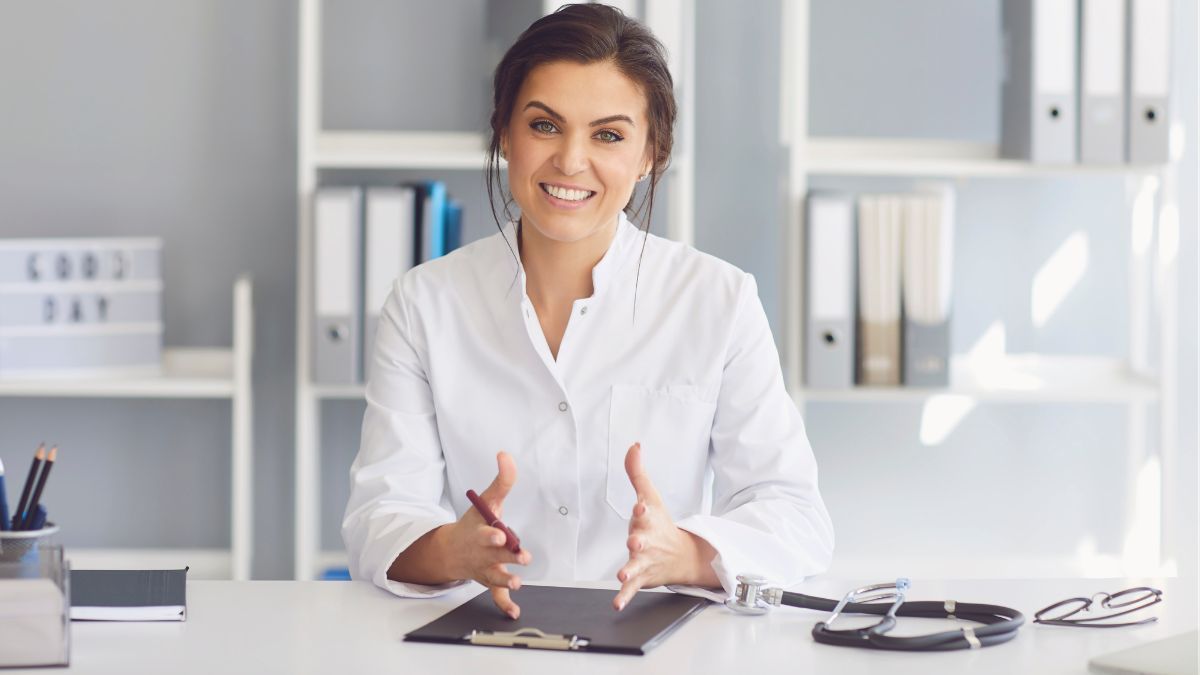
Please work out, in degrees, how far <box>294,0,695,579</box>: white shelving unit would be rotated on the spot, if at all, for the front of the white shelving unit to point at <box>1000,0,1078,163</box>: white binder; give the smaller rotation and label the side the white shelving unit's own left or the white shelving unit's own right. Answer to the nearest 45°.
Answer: approximately 90° to the white shelving unit's own left

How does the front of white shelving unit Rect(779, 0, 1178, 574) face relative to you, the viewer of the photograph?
facing the viewer

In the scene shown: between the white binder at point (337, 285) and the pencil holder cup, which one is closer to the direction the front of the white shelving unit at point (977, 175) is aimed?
the pencil holder cup

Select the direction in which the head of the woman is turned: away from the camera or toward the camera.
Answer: toward the camera

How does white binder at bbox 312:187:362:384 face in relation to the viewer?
toward the camera

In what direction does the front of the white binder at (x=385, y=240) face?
toward the camera

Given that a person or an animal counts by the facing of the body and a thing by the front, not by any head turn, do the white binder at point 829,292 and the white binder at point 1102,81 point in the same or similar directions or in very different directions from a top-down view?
same or similar directions

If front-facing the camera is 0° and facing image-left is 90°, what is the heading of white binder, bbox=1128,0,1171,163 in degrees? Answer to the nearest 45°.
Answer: approximately 0°

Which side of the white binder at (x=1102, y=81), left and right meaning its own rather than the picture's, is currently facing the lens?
front

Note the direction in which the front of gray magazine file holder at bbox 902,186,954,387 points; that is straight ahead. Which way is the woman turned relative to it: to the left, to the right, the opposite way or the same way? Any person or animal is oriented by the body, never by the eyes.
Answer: the same way

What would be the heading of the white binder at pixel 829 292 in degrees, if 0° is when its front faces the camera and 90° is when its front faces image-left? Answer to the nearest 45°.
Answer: approximately 0°

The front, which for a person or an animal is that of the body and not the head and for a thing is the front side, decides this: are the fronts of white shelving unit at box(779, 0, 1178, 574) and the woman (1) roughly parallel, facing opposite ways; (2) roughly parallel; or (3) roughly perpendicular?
roughly parallel

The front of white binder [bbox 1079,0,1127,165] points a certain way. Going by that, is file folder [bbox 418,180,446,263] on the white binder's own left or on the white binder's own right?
on the white binder's own right
